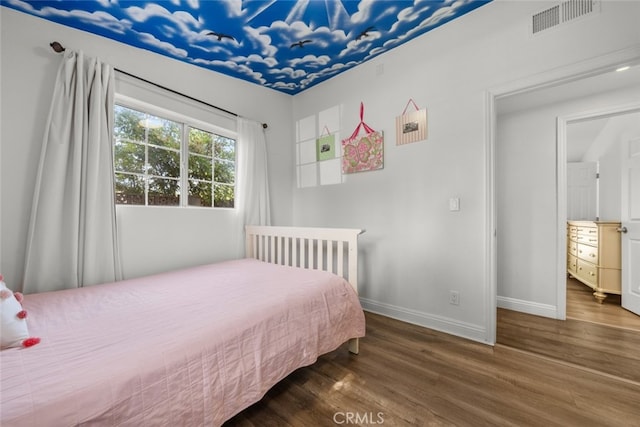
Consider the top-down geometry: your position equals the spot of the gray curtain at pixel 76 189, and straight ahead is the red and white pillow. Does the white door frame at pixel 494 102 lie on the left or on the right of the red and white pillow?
left

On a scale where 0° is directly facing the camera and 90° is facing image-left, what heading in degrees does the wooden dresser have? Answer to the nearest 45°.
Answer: approximately 45°

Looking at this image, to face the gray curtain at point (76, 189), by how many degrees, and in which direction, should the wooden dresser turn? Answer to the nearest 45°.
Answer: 0° — it already faces it

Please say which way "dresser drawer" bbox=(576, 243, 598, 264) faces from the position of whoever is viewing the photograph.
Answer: facing the viewer and to the left of the viewer

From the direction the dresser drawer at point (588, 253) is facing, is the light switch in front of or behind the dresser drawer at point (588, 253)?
in front

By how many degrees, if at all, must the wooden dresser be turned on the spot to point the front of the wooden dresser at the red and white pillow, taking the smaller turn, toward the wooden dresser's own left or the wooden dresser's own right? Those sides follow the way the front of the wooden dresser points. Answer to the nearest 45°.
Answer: approximately 45° to the wooden dresser's own left

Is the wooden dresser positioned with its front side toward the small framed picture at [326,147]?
yes

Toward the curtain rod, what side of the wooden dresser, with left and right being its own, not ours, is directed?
front

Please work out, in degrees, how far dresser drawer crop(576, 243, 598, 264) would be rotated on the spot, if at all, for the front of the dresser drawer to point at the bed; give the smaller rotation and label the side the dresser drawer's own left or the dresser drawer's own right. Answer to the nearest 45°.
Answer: approximately 45° to the dresser drawer's own left

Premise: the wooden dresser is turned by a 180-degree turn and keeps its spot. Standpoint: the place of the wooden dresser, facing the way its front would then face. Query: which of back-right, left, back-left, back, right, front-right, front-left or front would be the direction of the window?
back
